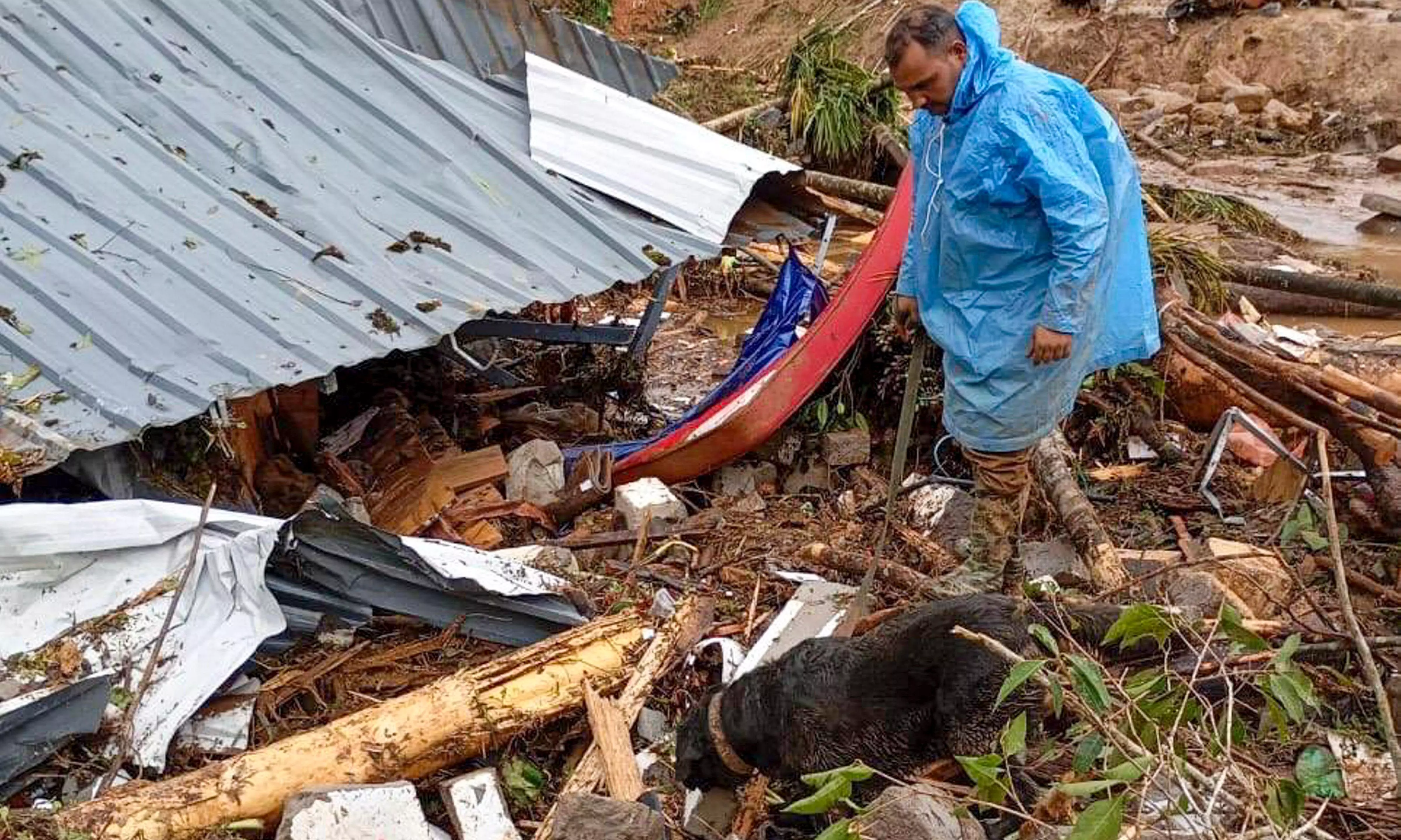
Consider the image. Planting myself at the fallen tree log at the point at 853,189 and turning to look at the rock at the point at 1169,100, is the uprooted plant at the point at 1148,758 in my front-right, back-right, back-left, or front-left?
back-right

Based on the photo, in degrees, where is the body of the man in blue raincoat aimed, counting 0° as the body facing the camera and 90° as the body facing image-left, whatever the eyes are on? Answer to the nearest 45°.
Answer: approximately 45°

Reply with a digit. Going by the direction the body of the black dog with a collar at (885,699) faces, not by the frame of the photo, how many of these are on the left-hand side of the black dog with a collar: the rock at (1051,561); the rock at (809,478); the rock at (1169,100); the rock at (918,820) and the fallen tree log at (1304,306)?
1

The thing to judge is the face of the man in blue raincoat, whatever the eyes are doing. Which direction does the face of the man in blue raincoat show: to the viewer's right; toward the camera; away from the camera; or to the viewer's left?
to the viewer's left

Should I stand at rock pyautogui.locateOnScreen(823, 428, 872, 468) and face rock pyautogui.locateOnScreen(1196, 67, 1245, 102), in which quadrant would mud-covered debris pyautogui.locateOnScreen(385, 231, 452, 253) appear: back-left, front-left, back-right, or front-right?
back-left

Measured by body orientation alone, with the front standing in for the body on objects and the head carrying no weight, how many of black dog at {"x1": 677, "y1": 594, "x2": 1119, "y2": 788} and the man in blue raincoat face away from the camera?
0

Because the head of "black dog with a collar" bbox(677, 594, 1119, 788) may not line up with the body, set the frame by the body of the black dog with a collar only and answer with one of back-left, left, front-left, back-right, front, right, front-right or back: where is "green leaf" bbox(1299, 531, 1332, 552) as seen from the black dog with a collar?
back-right

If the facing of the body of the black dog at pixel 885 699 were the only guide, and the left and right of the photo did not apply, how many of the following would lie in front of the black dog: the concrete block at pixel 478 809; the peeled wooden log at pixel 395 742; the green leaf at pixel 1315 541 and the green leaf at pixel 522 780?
3

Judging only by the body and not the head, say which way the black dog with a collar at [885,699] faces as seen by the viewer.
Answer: to the viewer's left

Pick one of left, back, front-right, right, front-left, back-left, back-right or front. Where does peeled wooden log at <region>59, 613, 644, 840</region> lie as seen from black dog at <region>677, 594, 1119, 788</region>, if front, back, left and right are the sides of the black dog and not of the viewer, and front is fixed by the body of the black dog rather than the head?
front

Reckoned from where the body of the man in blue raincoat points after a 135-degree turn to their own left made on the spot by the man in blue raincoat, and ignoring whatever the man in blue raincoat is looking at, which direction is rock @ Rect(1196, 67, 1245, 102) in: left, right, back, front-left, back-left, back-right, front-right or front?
left

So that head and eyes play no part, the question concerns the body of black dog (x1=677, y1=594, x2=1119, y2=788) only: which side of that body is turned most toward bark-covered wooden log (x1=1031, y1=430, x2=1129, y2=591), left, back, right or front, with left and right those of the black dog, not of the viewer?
right

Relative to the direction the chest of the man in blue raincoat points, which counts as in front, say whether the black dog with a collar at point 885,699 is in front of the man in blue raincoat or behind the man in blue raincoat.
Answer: in front
